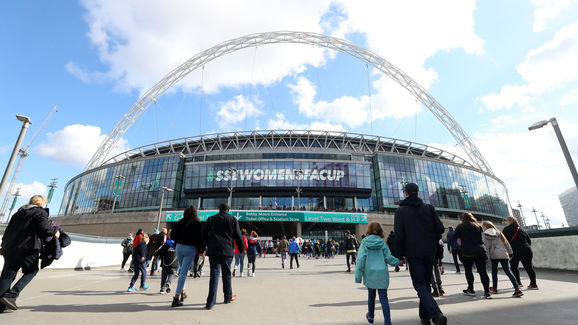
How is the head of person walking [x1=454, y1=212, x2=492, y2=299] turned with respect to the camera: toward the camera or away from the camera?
away from the camera

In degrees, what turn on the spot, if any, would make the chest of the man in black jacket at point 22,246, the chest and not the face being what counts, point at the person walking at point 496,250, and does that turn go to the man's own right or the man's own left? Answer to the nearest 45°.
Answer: approximately 90° to the man's own right

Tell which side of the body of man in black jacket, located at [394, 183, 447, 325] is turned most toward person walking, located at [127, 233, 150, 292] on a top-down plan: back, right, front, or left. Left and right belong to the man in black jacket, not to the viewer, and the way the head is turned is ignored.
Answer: left

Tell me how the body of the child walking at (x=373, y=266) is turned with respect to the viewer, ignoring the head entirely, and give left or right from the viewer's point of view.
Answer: facing away from the viewer

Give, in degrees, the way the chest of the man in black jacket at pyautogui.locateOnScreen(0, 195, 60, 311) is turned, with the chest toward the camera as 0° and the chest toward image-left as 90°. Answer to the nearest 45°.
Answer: approximately 225°

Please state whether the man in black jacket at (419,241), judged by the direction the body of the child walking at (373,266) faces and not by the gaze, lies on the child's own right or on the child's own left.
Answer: on the child's own right

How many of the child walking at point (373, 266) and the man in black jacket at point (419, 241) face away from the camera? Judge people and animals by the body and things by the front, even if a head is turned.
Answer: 2

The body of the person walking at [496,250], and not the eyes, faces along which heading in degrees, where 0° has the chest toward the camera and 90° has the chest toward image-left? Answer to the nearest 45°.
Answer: approximately 135°

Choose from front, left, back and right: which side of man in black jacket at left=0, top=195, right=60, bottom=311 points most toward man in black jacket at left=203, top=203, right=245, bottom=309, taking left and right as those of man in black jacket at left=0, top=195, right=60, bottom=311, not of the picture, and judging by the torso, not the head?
right

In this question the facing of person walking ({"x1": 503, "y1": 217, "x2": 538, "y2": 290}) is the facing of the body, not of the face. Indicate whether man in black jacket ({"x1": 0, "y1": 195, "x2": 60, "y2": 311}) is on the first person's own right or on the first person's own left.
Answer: on the first person's own left

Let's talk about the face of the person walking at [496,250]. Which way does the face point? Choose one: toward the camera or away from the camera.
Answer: away from the camera

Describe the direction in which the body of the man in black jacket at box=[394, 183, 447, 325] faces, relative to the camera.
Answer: away from the camera
